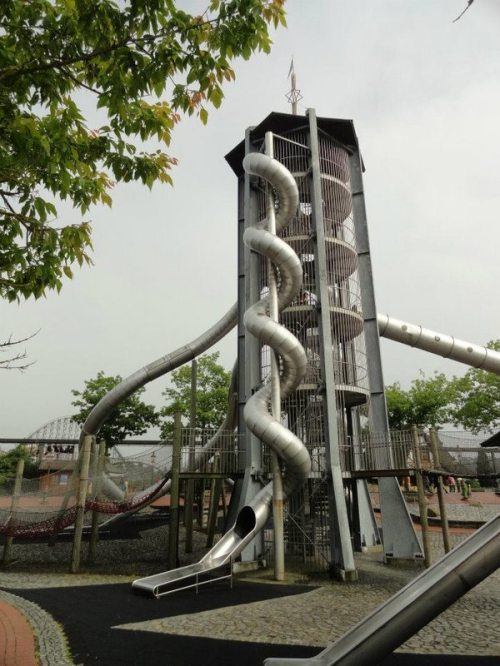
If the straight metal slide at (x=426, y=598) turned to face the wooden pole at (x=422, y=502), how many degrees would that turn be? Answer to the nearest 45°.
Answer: approximately 90° to its right

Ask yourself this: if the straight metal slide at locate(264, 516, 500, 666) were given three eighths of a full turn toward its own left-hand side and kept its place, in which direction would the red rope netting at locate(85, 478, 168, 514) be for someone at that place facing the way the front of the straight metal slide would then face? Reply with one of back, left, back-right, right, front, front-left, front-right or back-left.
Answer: back

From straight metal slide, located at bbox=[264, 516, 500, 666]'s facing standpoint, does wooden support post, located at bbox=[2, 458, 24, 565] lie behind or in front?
in front

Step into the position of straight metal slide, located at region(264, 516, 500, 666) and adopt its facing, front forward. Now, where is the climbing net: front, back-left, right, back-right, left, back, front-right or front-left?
front-right

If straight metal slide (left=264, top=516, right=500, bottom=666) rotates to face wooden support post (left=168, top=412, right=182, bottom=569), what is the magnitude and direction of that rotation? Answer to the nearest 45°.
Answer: approximately 45° to its right

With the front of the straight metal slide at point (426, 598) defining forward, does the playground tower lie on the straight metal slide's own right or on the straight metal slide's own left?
on the straight metal slide's own right

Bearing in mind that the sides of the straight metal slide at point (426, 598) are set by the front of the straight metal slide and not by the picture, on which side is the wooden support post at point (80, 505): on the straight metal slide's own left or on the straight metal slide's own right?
on the straight metal slide's own right

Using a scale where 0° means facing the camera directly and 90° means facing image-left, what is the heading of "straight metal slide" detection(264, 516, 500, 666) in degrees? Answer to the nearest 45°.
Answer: approximately 90°
